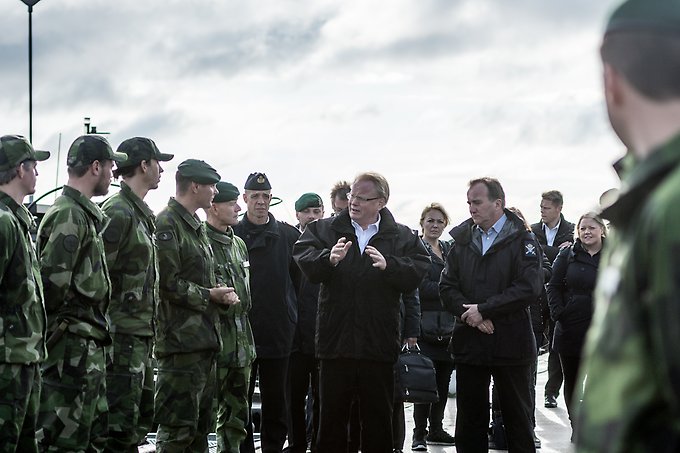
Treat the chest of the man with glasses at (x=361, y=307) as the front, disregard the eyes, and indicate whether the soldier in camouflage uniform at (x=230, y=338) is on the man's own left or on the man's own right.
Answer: on the man's own right

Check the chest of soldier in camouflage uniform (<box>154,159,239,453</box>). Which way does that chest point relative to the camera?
to the viewer's right

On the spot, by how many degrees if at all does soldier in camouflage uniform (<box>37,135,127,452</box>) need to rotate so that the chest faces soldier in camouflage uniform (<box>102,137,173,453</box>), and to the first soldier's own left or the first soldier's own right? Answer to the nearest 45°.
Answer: approximately 45° to the first soldier's own left

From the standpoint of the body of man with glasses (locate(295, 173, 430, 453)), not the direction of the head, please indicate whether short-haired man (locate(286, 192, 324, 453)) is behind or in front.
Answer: behind

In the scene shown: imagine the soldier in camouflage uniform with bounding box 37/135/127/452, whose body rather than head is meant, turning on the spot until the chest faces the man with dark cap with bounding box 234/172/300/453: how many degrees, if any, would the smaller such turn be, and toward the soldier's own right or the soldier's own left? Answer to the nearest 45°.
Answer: approximately 45° to the soldier's own left

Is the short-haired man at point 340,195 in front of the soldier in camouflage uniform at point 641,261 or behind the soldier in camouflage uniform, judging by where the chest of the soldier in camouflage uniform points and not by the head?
in front

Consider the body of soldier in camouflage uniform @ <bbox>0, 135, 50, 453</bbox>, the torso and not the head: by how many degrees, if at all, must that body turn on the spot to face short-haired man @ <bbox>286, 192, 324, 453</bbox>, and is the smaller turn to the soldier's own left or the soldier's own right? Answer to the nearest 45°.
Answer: approximately 45° to the soldier's own left

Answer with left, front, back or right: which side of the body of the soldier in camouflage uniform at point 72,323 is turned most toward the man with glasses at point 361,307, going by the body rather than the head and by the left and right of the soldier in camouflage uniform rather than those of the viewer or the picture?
front

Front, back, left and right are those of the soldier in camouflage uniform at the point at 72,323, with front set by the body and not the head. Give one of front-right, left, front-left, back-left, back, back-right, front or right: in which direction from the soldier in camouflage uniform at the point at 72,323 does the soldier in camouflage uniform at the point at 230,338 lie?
front-left

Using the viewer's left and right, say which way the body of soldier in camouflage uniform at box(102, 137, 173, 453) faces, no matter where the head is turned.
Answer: facing to the right of the viewer

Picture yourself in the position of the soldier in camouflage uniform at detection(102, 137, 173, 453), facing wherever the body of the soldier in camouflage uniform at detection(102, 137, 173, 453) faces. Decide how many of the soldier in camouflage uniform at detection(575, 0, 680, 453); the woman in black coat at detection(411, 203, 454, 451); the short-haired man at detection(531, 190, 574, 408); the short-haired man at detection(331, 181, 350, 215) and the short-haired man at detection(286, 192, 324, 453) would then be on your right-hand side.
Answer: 1

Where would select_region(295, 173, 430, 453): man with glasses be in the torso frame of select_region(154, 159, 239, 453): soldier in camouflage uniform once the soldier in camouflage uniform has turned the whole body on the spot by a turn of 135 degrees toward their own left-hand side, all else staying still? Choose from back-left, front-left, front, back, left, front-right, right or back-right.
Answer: back-right

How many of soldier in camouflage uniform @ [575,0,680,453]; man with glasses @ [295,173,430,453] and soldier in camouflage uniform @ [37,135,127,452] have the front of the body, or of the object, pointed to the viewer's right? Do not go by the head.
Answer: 1

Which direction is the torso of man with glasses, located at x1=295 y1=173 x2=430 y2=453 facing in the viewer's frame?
toward the camera

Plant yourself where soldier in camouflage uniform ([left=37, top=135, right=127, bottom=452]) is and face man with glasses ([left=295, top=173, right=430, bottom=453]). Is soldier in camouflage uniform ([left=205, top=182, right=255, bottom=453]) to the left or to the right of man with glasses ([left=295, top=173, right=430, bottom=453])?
left

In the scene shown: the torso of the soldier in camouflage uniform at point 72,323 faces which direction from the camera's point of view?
to the viewer's right

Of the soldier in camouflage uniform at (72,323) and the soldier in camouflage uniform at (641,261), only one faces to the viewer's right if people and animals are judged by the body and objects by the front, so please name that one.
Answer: the soldier in camouflage uniform at (72,323)

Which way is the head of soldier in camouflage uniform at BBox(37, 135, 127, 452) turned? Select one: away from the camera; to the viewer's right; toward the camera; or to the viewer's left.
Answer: to the viewer's right
